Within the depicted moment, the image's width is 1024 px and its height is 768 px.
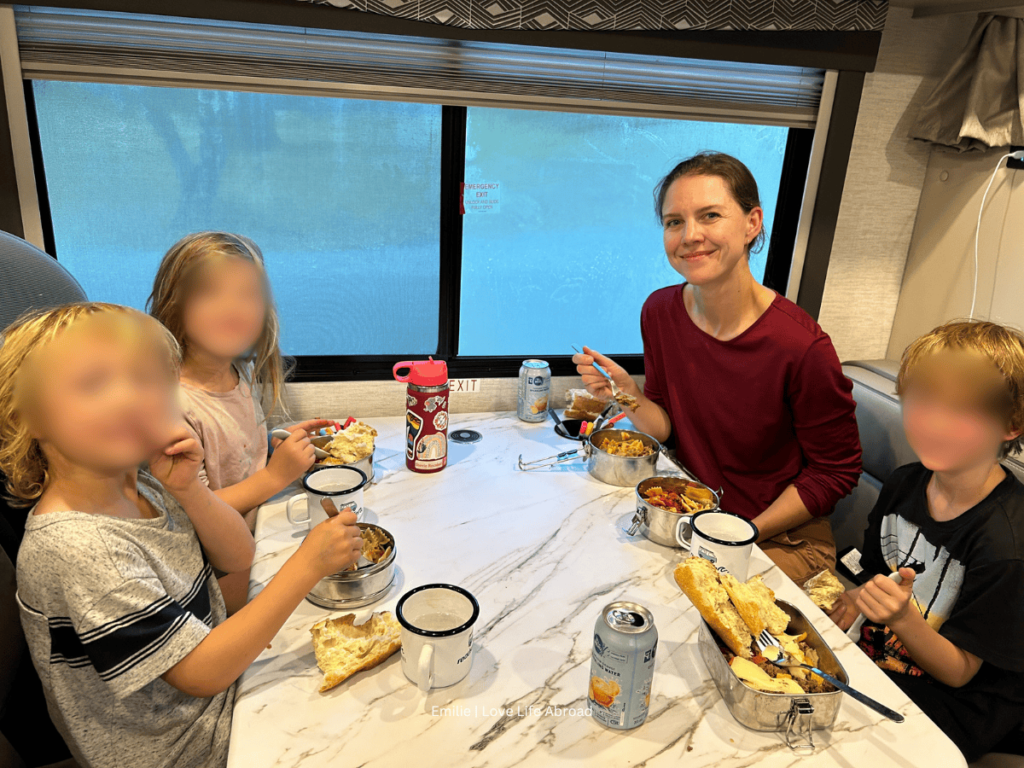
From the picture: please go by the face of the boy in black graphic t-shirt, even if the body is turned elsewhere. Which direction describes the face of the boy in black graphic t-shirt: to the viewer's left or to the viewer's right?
to the viewer's left

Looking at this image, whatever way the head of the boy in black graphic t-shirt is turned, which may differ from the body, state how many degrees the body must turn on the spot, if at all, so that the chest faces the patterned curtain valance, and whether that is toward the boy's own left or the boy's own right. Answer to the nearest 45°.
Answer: approximately 90° to the boy's own right

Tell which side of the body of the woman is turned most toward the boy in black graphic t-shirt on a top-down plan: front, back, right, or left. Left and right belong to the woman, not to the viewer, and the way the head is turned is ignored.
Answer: left

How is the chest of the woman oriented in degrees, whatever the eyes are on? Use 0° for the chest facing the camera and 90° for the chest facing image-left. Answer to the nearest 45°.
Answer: approximately 45°

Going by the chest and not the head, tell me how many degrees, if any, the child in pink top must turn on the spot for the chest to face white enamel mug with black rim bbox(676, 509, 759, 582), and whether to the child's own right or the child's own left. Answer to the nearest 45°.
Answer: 0° — they already face it

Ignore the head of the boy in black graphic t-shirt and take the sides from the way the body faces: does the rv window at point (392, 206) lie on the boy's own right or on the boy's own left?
on the boy's own right

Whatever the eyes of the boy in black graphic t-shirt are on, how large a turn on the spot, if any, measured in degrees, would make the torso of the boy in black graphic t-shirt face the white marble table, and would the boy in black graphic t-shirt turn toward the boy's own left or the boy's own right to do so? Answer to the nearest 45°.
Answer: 0° — they already face it

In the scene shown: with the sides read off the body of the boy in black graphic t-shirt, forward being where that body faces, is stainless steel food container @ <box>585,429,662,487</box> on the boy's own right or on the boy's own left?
on the boy's own right

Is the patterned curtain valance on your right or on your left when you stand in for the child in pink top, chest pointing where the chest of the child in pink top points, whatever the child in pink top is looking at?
on your left
